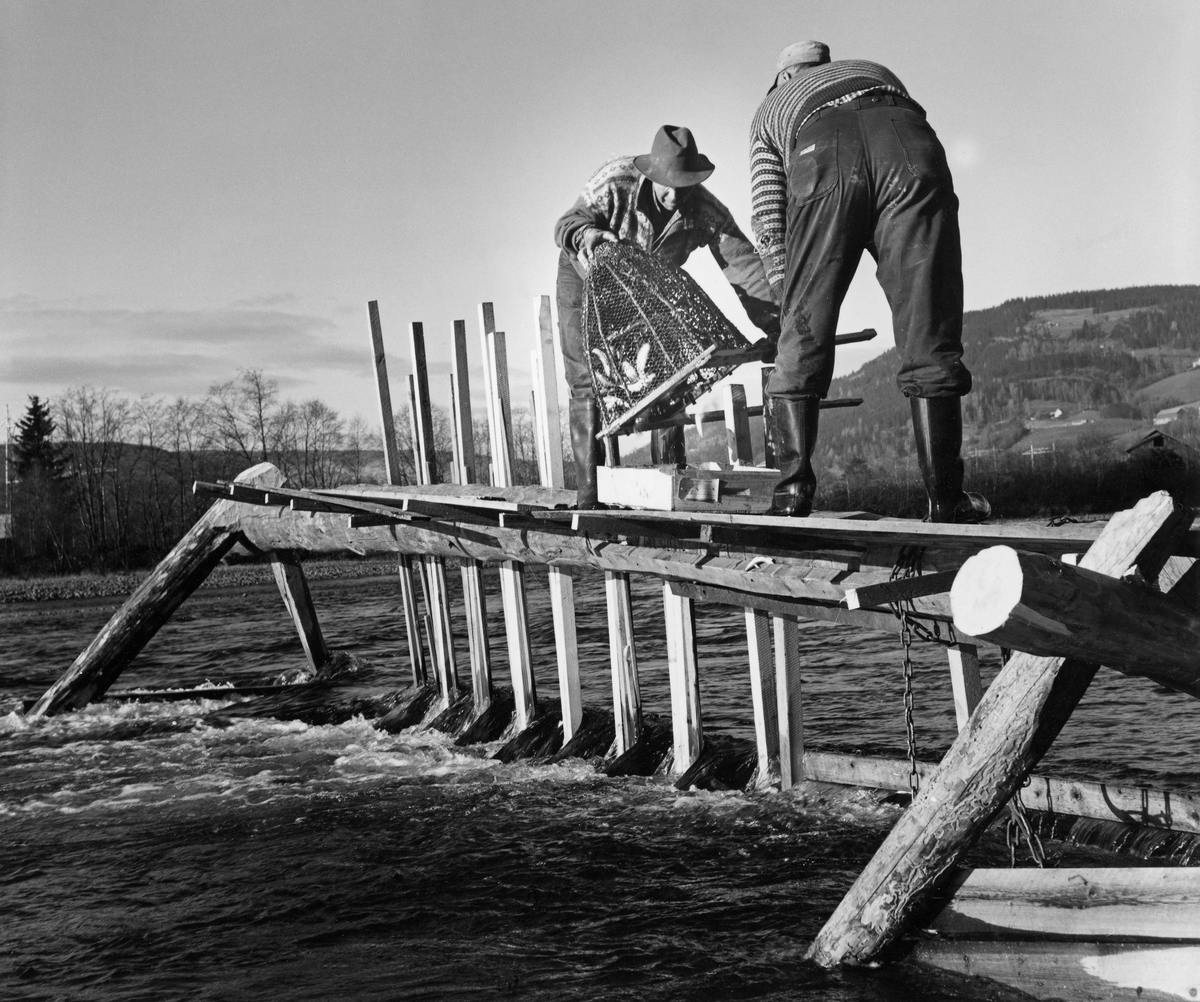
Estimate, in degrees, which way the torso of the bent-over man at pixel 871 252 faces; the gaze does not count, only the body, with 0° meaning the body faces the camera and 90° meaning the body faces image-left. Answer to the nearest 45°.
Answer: approximately 135°

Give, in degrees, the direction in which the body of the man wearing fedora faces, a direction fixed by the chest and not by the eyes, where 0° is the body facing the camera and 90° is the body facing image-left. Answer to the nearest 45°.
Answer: approximately 315°

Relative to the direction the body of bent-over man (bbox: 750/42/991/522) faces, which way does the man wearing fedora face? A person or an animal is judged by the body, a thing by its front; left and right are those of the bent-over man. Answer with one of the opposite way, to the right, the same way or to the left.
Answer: the opposite way
